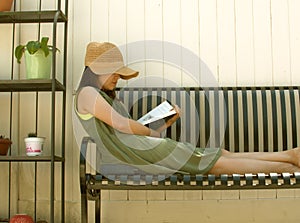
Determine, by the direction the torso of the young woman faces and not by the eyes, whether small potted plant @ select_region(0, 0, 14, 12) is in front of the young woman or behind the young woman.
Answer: behind

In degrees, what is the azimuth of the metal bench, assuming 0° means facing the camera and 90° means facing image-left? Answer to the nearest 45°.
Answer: approximately 0°

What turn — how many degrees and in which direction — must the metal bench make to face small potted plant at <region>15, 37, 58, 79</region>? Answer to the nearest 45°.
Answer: approximately 90° to its right

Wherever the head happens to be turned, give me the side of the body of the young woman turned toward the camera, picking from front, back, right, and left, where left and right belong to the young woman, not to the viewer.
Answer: right

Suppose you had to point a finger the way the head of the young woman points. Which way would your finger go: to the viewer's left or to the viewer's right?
to the viewer's right

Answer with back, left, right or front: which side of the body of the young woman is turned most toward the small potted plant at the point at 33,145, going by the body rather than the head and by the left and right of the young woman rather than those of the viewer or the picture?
back

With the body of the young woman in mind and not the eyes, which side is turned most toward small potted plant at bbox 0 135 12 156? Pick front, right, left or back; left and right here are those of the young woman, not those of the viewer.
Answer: back

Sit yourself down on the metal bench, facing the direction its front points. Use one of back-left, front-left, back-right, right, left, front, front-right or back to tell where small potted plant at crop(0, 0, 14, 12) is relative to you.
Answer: right
